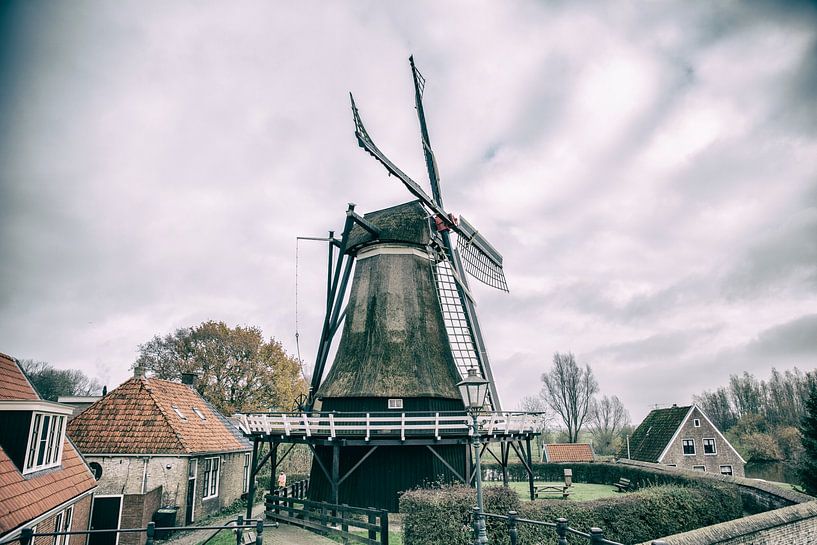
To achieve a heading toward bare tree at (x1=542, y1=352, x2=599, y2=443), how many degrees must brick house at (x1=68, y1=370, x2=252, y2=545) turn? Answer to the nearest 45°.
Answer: approximately 90° to its left

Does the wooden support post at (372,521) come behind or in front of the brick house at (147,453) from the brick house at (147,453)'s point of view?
in front

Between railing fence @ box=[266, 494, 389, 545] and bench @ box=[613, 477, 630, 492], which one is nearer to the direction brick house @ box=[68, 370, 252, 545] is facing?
the railing fence

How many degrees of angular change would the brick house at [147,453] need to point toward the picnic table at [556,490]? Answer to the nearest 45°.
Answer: approximately 45° to its left

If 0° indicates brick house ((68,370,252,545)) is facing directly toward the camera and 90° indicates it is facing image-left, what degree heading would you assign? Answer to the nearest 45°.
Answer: approximately 315°

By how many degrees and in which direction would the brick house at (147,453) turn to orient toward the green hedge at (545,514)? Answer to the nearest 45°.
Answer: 0° — it already faces it

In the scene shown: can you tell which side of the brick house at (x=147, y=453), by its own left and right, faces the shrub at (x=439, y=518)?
front

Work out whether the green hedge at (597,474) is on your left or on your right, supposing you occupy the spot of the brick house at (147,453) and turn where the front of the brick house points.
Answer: on your left

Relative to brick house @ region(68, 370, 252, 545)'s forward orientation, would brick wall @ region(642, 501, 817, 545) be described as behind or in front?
in front
